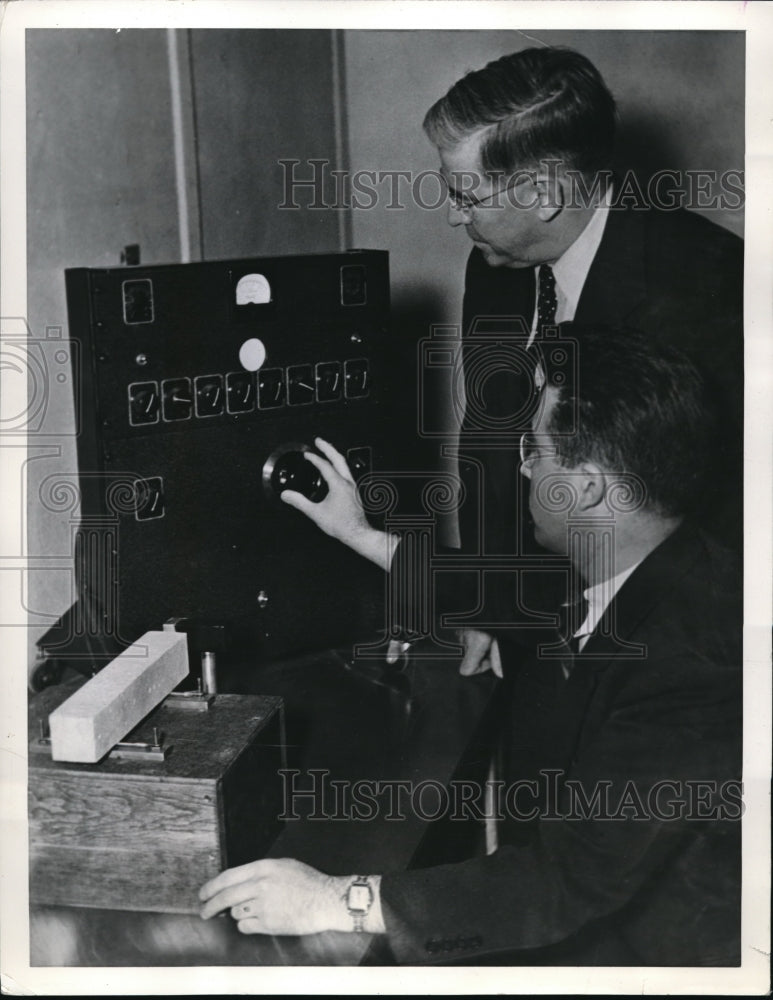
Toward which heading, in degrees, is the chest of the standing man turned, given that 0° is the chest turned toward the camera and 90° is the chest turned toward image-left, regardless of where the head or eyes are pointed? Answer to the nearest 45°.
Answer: approximately 45°

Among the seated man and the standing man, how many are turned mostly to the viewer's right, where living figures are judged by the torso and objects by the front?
0

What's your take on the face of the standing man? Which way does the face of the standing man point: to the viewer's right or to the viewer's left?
to the viewer's left

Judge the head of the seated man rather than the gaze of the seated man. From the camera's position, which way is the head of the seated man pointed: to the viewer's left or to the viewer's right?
to the viewer's left

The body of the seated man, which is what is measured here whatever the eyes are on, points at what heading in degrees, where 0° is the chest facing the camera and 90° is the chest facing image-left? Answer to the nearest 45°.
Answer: approximately 90°
